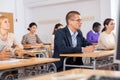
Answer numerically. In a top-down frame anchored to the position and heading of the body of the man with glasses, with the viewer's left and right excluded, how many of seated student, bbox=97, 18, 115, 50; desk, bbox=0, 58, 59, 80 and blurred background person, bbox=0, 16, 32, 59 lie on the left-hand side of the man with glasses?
1

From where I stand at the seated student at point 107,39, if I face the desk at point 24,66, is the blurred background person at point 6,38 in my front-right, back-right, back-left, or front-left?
front-right
